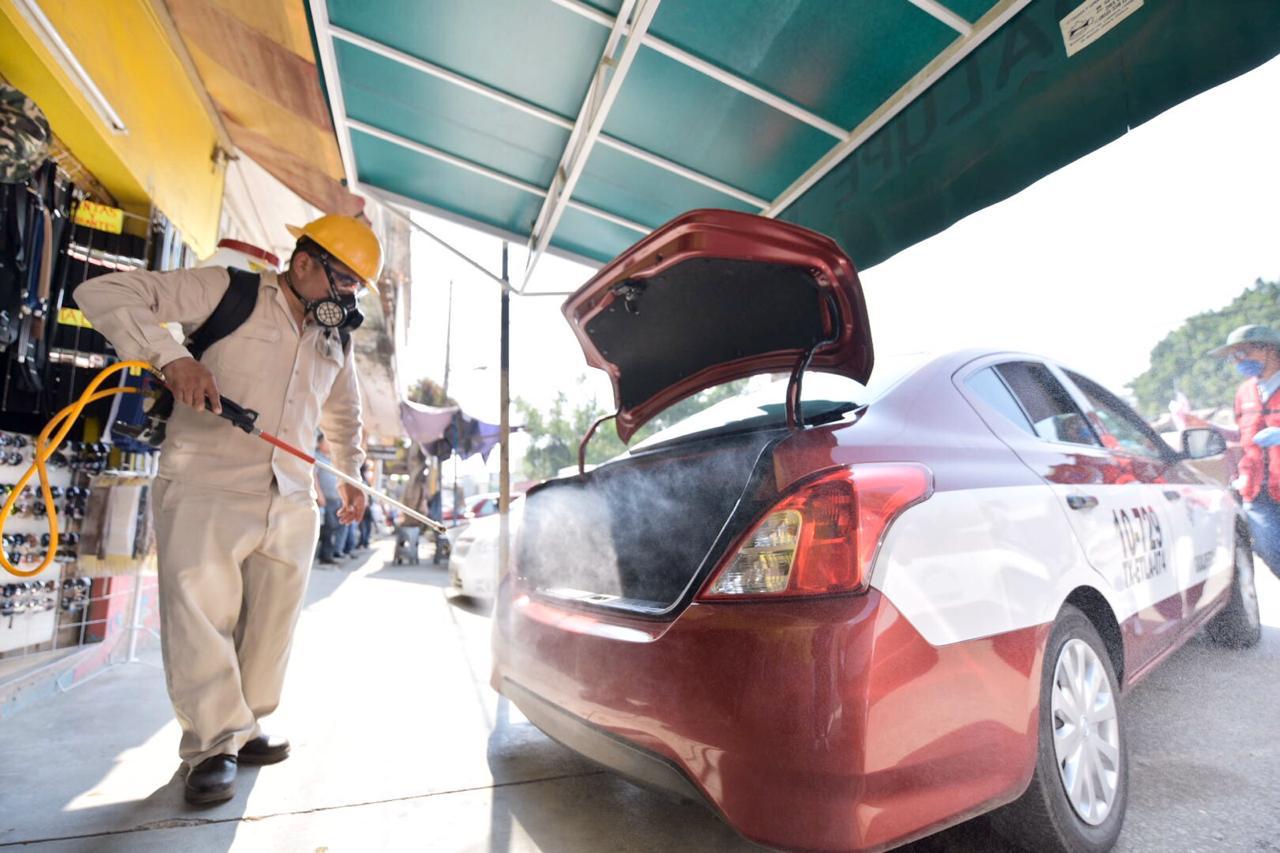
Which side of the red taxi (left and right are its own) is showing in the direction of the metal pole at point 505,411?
left

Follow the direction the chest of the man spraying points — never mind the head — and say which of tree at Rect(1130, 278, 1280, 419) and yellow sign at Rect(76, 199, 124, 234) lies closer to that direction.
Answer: the tree

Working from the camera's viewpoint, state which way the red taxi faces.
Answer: facing away from the viewer and to the right of the viewer

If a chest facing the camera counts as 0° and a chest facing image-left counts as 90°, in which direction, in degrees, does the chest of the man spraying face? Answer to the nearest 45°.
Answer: approximately 315°

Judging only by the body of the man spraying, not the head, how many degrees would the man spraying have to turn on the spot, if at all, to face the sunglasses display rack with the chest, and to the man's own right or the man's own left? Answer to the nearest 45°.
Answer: approximately 180°

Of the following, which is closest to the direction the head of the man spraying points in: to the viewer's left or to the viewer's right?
to the viewer's right

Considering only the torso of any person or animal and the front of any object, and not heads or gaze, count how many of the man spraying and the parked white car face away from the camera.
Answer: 0

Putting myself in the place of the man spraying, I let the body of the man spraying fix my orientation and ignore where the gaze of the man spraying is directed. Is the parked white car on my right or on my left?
on my left

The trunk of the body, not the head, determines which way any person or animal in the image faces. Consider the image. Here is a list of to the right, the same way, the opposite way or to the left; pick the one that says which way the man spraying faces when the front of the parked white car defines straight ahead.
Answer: to the left
